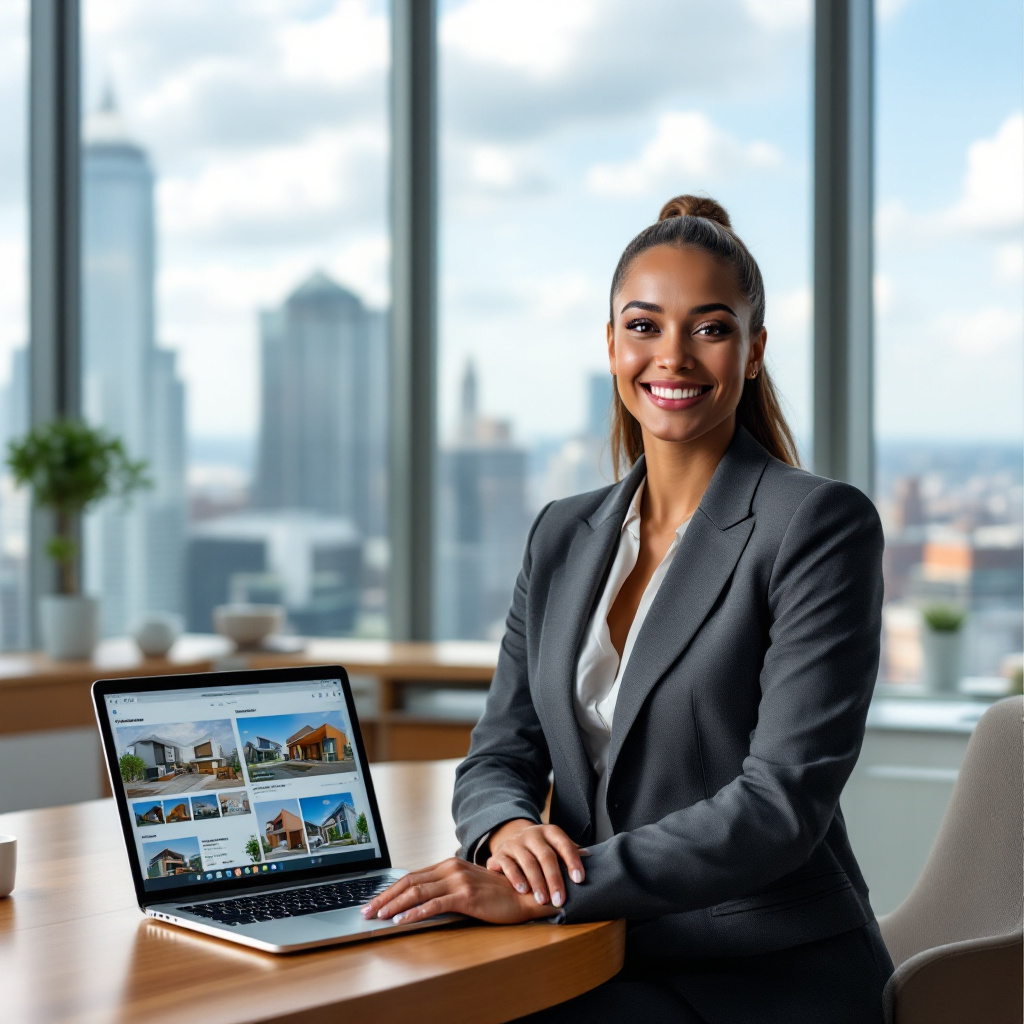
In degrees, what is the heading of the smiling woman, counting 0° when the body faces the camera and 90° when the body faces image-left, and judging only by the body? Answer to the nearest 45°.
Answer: approximately 45°

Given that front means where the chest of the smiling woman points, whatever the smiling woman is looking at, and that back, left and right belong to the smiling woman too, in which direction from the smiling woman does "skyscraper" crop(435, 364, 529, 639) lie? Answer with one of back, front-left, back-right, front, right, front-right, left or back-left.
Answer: back-right

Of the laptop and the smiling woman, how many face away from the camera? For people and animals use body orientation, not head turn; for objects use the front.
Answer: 0

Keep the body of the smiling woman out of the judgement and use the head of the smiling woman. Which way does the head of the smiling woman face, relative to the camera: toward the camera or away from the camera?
toward the camera

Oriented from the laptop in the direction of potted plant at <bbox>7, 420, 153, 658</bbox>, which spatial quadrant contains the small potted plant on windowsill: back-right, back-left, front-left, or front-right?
front-right

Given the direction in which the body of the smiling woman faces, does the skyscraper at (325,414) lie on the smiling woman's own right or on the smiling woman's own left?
on the smiling woman's own right

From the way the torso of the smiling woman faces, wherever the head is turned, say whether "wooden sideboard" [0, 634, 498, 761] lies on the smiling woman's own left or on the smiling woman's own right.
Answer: on the smiling woman's own right

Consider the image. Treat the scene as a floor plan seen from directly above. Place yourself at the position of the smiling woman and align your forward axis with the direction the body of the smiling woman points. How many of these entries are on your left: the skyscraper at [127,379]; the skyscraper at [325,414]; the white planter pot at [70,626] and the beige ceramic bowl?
0

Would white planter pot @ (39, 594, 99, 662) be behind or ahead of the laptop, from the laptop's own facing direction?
behind

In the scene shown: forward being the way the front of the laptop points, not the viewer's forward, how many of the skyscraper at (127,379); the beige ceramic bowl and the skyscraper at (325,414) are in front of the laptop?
0

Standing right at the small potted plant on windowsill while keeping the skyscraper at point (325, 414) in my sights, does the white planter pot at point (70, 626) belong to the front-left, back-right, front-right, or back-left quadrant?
front-left

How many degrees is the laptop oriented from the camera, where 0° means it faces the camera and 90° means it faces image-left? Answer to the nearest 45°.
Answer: approximately 315°
